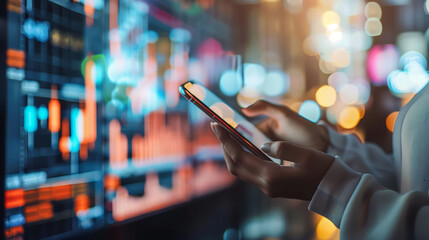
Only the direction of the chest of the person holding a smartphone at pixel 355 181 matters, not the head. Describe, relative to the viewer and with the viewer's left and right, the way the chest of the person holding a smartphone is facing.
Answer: facing to the left of the viewer
